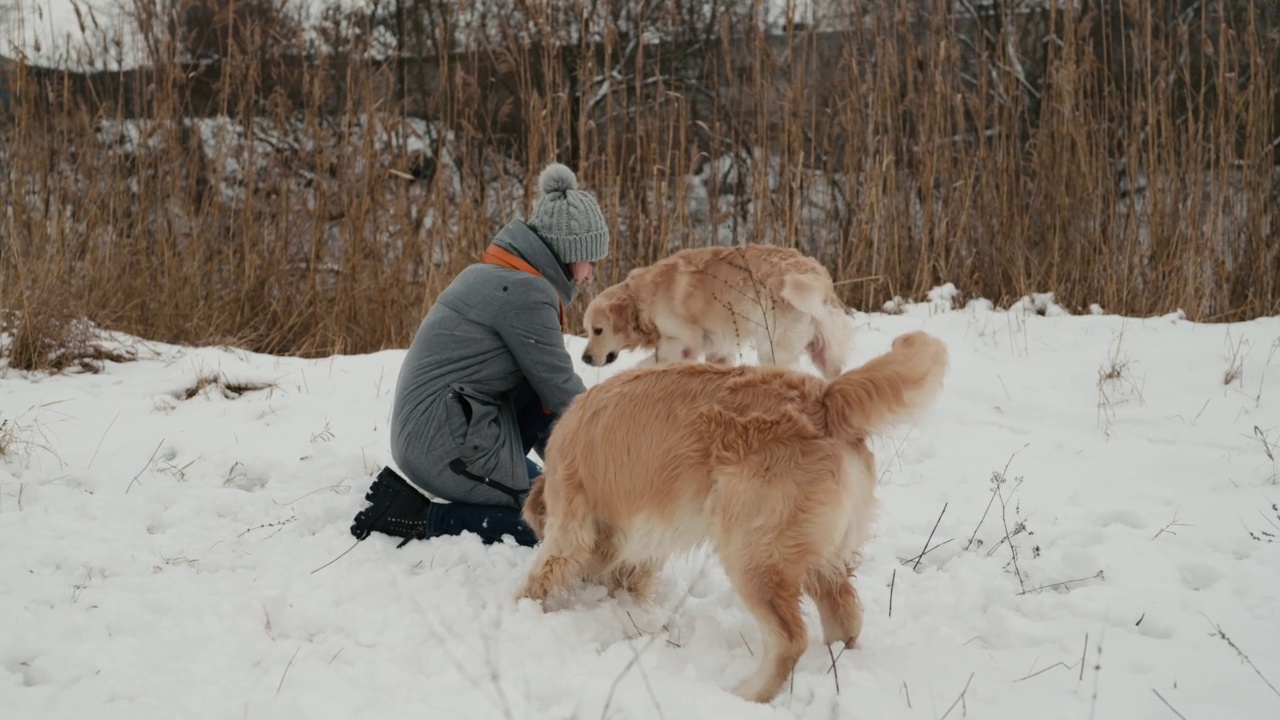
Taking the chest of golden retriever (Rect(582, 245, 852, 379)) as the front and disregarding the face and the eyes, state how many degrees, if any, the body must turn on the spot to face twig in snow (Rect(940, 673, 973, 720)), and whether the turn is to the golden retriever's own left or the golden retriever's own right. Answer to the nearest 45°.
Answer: approximately 90° to the golden retriever's own left

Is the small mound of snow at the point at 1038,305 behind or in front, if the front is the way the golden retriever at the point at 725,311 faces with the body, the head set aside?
behind

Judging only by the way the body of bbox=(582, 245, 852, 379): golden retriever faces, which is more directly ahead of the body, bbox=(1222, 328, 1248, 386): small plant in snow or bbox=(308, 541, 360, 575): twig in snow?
the twig in snow

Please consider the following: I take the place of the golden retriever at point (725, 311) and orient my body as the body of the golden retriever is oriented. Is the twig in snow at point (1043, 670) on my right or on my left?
on my left

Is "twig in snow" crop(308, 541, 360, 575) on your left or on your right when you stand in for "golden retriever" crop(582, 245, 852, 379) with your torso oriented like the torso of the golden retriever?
on your left

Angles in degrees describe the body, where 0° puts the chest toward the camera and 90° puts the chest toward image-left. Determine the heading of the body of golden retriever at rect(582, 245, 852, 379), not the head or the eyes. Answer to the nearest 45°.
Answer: approximately 90°

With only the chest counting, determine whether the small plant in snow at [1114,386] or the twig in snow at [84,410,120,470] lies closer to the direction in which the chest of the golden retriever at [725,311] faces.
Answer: the twig in snow
